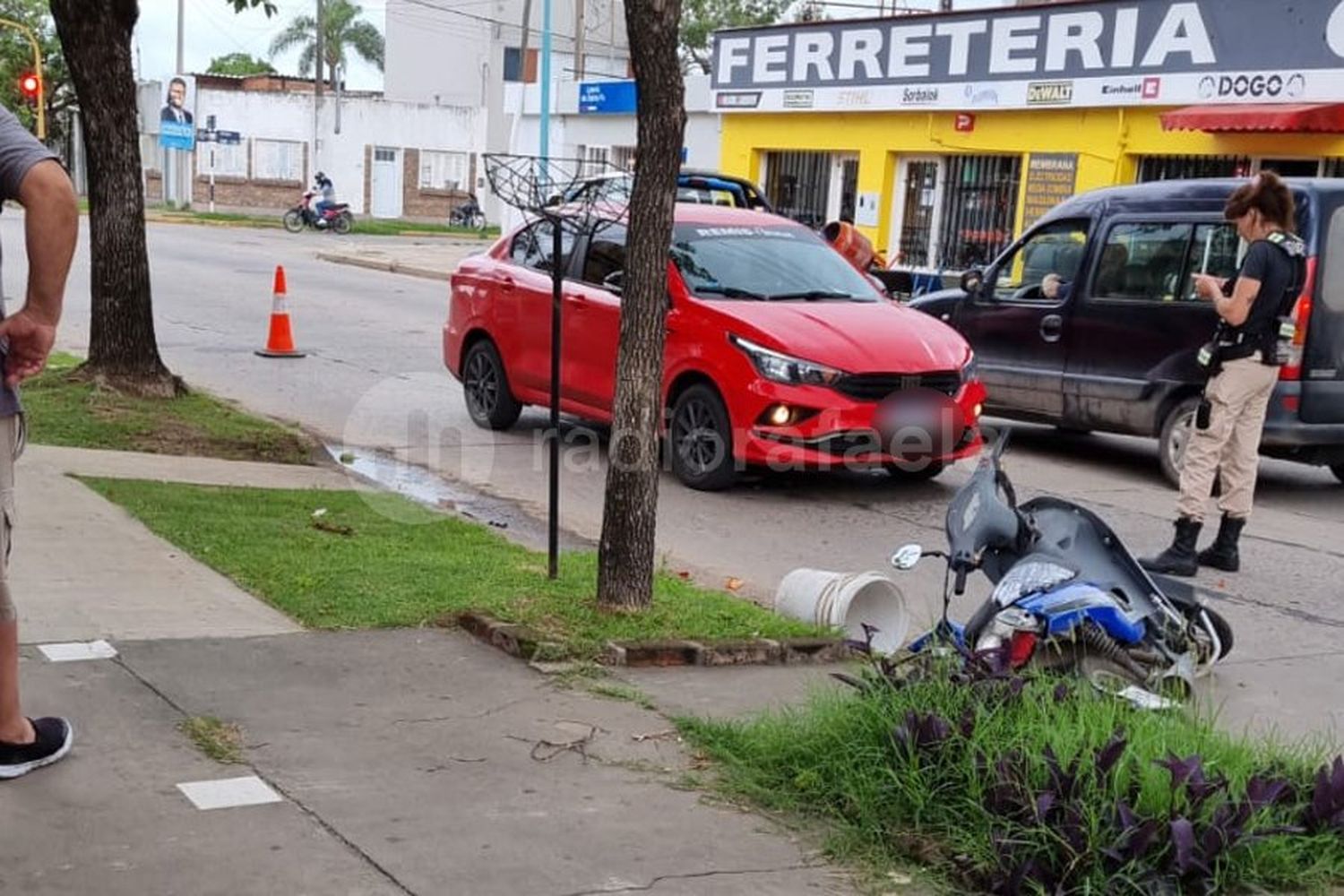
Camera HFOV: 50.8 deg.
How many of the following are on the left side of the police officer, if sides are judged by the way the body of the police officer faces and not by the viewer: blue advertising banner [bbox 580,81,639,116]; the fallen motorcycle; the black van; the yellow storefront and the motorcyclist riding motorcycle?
1

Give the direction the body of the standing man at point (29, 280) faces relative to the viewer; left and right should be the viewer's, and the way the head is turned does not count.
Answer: facing away from the viewer and to the right of the viewer

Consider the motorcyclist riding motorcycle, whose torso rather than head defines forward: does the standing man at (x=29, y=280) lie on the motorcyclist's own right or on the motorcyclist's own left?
on the motorcyclist's own left

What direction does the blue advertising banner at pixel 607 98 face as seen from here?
toward the camera

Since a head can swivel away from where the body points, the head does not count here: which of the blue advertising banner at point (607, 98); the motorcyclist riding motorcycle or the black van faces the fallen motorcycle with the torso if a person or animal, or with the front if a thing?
the blue advertising banner

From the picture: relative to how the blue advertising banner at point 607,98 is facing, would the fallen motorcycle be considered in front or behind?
in front

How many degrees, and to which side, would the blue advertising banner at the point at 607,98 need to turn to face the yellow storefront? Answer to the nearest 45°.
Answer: approximately 45° to its left

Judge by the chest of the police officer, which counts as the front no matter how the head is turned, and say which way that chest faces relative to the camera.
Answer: to the viewer's left

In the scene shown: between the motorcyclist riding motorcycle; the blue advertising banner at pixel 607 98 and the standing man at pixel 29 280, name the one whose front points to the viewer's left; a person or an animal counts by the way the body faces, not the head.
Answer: the motorcyclist riding motorcycle

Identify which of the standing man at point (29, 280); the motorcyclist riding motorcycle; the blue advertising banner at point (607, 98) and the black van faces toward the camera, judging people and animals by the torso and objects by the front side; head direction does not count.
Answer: the blue advertising banner

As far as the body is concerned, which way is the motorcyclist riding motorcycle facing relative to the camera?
to the viewer's left

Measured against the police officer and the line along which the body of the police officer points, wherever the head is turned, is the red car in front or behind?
in front

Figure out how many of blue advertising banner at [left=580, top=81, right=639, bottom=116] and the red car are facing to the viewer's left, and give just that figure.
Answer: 0

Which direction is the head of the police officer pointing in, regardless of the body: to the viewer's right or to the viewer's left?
to the viewer's left

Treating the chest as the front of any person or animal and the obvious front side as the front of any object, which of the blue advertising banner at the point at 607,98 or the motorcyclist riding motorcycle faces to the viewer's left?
the motorcyclist riding motorcycle

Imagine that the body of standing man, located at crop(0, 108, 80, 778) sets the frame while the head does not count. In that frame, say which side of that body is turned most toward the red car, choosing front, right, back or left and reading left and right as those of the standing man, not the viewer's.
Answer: front

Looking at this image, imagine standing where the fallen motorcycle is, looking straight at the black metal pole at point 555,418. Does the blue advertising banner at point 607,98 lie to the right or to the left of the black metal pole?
right

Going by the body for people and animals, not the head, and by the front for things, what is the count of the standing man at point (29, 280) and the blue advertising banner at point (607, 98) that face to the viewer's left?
0

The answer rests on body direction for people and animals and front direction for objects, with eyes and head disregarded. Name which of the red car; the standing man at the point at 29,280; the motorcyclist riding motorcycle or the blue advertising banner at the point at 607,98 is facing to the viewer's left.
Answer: the motorcyclist riding motorcycle
